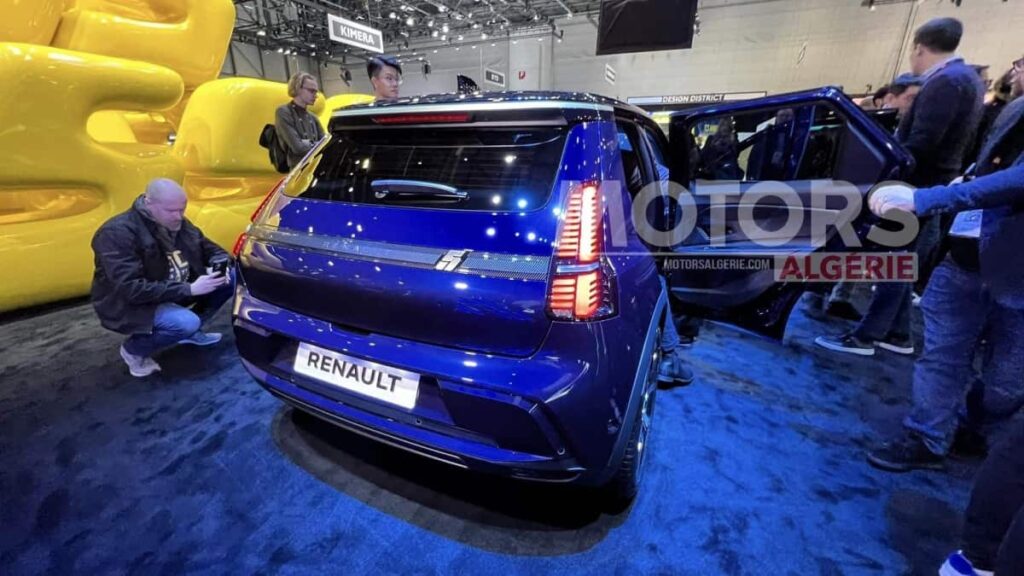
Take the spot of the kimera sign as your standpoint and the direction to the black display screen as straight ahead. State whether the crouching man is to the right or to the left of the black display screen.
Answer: right

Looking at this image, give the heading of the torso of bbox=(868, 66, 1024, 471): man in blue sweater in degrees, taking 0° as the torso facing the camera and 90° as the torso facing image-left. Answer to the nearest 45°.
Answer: approximately 90°

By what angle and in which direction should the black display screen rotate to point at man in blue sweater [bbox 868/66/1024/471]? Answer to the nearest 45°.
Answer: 0° — it already faces them

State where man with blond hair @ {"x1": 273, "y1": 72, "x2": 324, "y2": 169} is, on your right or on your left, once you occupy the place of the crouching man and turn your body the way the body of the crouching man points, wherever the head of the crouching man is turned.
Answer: on your left

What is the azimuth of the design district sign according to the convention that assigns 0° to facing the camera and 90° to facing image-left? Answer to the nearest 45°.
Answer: approximately 0°

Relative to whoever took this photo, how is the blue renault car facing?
facing away from the viewer and to the right of the viewer

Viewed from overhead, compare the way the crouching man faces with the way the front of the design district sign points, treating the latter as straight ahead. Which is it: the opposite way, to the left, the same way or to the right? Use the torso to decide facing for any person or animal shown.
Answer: to the left
